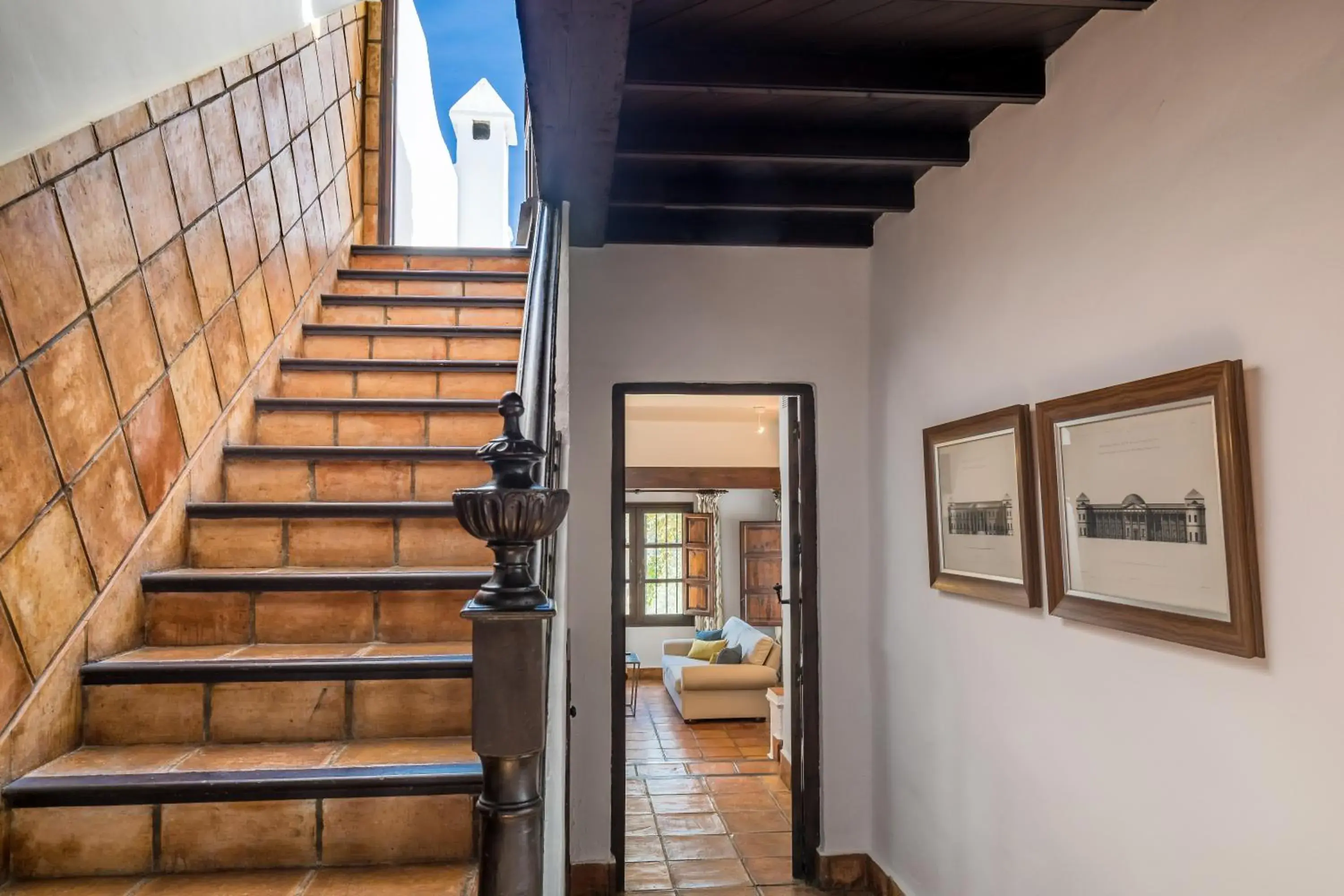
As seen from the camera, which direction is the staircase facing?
toward the camera

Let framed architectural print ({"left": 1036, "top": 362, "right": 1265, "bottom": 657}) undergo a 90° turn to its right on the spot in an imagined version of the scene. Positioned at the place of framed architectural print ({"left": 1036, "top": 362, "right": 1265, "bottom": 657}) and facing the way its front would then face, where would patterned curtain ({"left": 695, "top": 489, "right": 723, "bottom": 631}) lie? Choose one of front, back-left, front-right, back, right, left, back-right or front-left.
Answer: front

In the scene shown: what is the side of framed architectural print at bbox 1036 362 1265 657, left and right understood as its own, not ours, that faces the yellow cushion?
right

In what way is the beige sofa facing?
to the viewer's left

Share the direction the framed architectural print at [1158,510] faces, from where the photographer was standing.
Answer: facing the viewer and to the left of the viewer

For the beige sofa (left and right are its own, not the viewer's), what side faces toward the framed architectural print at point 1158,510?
left

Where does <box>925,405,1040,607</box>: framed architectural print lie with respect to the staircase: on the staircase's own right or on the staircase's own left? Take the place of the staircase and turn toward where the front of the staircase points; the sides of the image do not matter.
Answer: on the staircase's own left

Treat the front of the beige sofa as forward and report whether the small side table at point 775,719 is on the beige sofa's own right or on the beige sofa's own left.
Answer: on the beige sofa's own left

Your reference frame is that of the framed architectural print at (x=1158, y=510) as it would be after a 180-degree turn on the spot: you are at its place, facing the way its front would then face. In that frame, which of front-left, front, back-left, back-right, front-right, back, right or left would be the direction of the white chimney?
left
